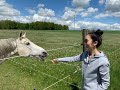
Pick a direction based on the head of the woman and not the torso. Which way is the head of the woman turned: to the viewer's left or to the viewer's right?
to the viewer's left

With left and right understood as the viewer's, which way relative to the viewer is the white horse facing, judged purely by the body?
facing to the right of the viewer

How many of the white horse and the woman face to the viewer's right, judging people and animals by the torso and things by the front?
1

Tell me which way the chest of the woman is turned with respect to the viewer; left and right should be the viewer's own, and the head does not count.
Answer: facing the viewer and to the left of the viewer

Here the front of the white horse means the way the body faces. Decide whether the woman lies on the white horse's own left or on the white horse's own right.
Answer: on the white horse's own right
